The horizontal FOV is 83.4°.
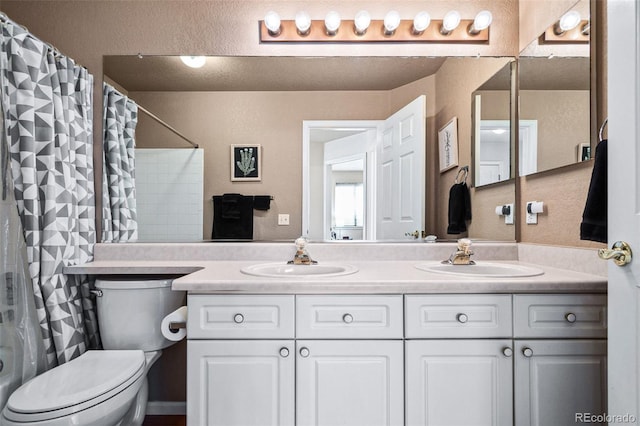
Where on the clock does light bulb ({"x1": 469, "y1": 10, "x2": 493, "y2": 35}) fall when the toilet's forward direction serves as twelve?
The light bulb is roughly at 8 o'clock from the toilet.

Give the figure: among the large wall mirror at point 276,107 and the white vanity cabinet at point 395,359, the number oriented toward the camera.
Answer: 2

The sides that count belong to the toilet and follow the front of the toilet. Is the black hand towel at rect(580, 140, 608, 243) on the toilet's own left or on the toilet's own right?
on the toilet's own left

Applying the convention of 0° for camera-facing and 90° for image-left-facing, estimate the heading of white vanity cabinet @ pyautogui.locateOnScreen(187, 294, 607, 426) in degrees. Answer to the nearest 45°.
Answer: approximately 0°
